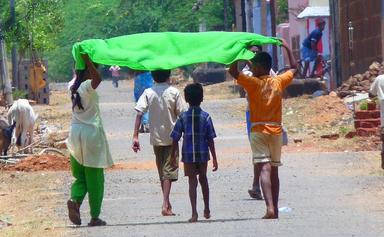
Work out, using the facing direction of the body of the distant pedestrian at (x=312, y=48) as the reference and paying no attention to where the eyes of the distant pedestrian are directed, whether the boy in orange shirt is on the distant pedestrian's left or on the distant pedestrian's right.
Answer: on the distant pedestrian's right

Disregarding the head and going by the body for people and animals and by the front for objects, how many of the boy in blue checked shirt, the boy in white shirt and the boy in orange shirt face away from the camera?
3

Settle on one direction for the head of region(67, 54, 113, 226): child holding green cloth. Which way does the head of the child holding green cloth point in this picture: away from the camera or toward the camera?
away from the camera

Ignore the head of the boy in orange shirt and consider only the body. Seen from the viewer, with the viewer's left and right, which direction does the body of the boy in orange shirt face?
facing away from the viewer

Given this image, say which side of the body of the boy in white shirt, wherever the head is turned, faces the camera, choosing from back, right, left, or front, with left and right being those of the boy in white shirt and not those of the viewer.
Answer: back

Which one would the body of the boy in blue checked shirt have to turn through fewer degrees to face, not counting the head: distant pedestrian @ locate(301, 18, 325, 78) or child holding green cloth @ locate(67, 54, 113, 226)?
the distant pedestrian

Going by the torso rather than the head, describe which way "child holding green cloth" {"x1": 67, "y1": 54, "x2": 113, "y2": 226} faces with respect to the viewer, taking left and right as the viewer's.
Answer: facing away from the viewer and to the right of the viewer

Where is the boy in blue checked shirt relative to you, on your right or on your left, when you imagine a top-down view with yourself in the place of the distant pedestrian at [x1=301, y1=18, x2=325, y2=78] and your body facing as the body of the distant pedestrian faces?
on your right

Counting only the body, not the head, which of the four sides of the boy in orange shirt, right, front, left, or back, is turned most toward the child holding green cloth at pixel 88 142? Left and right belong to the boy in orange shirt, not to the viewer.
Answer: left

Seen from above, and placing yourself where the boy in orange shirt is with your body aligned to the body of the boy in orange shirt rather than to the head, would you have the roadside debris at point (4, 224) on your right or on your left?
on your left

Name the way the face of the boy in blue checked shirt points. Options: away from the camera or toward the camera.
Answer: away from the camera

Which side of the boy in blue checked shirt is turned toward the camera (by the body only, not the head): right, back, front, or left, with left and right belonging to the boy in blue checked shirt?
back
